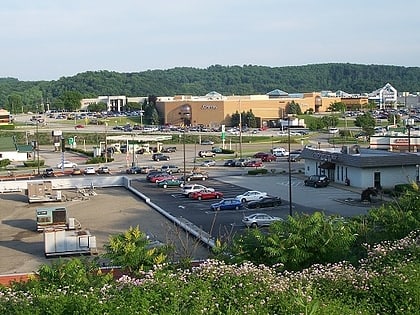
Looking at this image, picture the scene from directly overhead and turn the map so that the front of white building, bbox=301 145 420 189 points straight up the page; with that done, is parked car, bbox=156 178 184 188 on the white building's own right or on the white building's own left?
on the white building's own right

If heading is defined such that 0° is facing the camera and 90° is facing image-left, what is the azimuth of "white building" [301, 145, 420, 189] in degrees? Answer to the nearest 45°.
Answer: approximately 45°

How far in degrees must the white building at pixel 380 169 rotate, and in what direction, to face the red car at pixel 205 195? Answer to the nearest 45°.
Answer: approximately 45° to its right

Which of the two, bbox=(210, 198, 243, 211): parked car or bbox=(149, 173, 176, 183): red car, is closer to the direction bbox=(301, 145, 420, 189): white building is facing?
the parked car

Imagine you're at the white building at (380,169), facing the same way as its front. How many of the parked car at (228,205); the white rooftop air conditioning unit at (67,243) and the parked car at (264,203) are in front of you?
3

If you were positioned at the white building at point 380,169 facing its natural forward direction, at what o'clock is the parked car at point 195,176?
The parked car is roughly at 2 o'clock from the white building.

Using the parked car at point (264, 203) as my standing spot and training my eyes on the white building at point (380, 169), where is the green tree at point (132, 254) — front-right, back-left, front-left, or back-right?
back-right

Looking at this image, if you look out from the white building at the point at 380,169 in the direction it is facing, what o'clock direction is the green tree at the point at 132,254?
The green tree is roughly at 11 o'clock from the white building.

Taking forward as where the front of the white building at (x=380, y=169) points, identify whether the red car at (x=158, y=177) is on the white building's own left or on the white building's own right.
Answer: on the white building's own right

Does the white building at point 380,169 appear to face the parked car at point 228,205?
yes

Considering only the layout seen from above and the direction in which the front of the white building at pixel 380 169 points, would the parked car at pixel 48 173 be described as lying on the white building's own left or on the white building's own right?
on the white building's own right

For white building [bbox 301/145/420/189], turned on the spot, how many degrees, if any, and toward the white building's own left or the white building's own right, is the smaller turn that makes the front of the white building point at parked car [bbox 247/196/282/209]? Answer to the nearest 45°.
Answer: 0° — it already faces it
